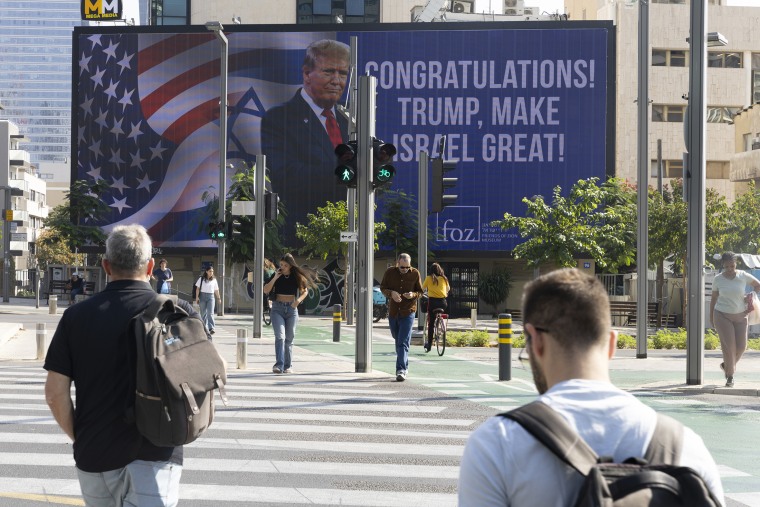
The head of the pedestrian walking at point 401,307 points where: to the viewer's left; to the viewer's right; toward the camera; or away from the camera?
toward the camera

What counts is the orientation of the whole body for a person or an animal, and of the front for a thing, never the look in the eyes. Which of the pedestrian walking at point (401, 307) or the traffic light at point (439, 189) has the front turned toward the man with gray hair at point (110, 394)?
the pedestrian walking

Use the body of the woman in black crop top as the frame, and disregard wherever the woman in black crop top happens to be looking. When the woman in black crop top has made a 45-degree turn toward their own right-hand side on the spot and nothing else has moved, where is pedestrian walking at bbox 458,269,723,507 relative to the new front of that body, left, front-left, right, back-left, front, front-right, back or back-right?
front-left

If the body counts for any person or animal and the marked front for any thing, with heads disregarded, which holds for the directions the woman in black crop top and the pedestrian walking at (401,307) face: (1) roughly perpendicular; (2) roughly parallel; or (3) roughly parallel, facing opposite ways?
roughly parallel

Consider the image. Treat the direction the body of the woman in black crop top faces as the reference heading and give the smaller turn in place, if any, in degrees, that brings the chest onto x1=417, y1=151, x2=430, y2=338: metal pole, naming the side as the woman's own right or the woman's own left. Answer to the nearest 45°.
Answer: approximately 180°

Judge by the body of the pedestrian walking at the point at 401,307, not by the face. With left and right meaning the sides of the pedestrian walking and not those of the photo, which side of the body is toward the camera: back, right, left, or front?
front

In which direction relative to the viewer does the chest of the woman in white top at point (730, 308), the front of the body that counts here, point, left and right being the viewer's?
facing the viewer

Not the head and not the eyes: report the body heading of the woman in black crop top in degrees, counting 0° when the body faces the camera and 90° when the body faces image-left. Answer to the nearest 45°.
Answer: approximately 0°

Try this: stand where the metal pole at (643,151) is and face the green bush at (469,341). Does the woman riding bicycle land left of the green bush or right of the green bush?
left

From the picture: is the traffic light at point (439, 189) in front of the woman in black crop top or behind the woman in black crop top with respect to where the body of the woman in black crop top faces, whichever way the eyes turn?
behind

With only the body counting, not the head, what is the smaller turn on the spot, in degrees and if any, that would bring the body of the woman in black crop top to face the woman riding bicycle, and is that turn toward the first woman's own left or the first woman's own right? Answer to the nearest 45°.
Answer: approximately 135° to the first woman's own left

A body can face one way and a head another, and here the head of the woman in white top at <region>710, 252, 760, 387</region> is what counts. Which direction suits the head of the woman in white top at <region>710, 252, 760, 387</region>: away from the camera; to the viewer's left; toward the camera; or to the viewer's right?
toward the camera

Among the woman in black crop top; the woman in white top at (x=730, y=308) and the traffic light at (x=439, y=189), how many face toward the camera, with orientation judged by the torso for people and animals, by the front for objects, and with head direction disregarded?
2

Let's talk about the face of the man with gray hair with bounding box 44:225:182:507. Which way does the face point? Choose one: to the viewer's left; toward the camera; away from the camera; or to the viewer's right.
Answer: away from the camera
